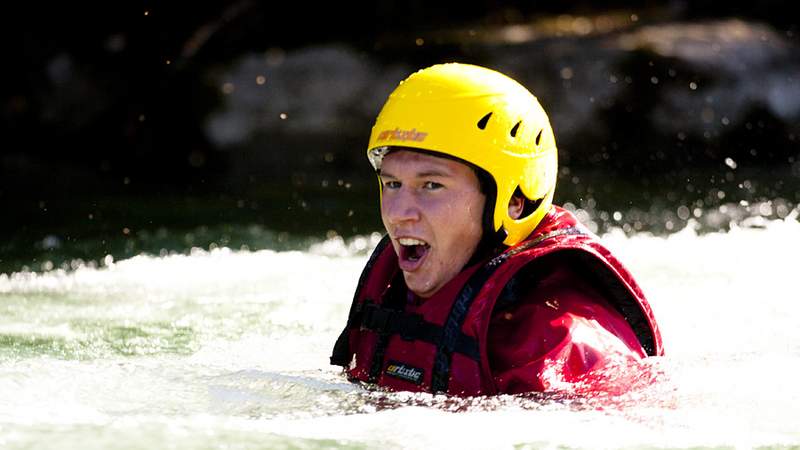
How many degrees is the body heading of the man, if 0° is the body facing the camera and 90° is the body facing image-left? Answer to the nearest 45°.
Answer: approximately 45°

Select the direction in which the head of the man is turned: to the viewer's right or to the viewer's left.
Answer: to the viewer's left
